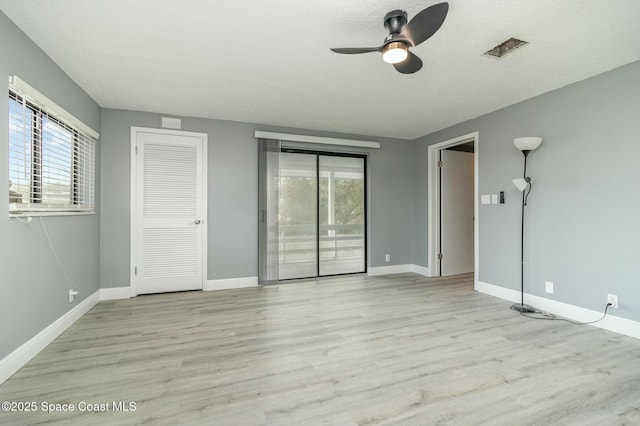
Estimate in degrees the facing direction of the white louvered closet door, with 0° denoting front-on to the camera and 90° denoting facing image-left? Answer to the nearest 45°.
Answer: approximately 0°

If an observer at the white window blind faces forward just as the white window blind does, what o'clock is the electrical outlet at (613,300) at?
The electrical outlet is roughly at 12 o'clock from the white window blind.

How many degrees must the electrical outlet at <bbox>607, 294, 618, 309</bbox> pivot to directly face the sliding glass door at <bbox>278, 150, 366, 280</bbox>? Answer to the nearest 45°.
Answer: approximately 45° to its right

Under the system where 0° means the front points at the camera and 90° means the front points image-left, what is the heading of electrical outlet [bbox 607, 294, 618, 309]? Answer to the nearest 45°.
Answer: approximately 45°

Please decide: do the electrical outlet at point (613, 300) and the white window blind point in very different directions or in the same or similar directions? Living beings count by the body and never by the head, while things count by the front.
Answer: very different directions

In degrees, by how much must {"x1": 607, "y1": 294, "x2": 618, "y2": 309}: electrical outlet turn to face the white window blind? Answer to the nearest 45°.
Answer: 0° — it already faces it

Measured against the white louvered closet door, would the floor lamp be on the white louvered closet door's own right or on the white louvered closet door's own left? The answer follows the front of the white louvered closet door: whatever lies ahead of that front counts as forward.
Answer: on the white louvered closet door's own left

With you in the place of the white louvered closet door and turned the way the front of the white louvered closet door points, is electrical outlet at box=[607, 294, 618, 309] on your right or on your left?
on your left

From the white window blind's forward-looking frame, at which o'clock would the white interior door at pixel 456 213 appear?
The white interior door is roughly at 11 o'clock from the white window blind.

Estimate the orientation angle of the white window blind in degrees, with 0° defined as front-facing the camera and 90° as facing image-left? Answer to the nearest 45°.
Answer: approximately 315°

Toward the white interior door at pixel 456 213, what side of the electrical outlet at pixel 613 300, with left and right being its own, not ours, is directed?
right
